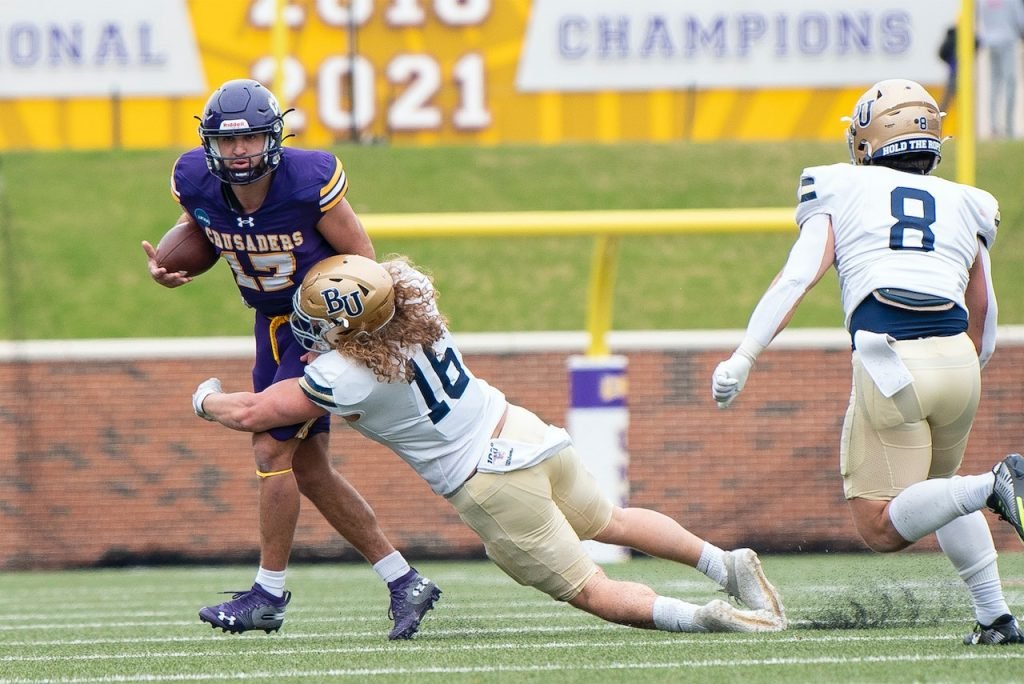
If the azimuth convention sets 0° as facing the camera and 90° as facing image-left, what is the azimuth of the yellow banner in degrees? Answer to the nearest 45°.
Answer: approximately 0°

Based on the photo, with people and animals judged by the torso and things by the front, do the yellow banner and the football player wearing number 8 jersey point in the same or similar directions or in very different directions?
very different directions

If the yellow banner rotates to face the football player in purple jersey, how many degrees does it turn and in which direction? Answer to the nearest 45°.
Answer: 0° — it already faces them

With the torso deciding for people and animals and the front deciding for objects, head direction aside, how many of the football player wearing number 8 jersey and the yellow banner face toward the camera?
1

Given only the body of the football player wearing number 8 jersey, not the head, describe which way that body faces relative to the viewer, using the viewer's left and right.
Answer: facing away from the viewer and to the left of the viewer

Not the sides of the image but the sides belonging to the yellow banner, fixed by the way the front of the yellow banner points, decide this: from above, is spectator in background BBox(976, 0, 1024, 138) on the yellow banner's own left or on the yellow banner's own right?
on the yellow banner's own left

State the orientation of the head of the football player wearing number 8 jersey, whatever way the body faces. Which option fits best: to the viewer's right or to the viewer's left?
to the viewer's left
